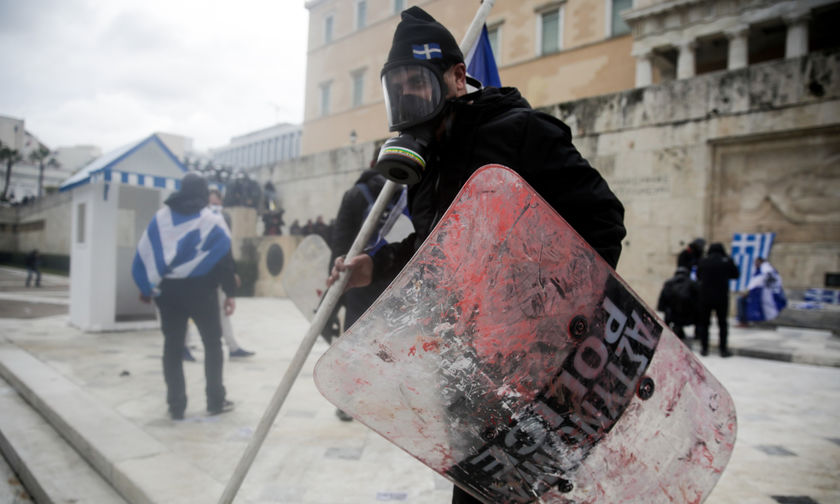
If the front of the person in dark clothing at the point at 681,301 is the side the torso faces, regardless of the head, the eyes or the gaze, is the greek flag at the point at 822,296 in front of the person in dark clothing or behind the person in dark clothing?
in front

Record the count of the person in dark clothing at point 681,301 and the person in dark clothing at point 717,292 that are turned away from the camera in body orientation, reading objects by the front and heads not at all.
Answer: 2

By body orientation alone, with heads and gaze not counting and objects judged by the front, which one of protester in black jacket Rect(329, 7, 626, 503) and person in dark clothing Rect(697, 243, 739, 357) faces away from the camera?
the person in dark clothing

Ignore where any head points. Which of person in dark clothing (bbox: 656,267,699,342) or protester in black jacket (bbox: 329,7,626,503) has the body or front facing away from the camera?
the person in dark clothing

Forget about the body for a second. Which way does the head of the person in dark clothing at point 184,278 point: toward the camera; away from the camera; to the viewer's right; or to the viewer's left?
away from the camera

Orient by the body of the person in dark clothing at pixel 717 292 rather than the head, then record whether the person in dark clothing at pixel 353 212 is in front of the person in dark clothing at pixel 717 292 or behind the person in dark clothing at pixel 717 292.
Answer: behind

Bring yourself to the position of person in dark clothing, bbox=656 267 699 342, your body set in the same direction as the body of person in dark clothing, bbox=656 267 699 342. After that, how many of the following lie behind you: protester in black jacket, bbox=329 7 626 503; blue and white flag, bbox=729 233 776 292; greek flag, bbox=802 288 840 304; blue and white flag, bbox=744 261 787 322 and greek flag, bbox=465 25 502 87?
2

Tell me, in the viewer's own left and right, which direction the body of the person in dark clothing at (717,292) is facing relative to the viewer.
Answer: facing away from the viewer

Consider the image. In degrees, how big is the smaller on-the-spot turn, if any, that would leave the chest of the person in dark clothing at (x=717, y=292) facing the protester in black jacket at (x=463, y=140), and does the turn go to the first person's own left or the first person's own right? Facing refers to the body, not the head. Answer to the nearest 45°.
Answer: approximately 180°

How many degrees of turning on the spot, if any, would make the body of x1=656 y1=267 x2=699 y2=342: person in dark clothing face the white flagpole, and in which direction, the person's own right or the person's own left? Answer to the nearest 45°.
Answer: approximately 180°

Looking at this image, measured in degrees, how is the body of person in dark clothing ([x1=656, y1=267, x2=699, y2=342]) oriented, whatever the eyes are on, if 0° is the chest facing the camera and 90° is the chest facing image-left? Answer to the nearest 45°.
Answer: approximately 180°

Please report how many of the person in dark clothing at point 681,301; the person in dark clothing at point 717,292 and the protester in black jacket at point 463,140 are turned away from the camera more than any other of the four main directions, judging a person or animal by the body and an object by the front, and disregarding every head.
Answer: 2
